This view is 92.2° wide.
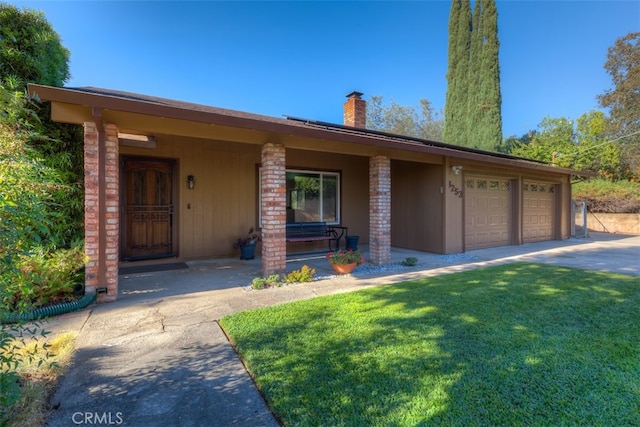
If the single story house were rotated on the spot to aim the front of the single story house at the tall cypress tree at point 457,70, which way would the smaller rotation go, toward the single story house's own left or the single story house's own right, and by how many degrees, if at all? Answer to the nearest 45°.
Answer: approximately 90° to the single story house's own left

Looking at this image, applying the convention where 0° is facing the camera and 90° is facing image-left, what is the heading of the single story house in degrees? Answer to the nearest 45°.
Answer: approximately 315°

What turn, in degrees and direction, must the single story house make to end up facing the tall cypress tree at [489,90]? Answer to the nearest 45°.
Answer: approximately 90° to its left

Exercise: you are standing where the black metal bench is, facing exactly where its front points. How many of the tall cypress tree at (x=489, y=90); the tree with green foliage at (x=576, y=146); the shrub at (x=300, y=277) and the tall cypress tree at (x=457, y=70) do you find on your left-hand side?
3

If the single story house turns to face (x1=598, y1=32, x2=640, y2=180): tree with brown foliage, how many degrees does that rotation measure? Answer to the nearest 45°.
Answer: approximately 90° to its left

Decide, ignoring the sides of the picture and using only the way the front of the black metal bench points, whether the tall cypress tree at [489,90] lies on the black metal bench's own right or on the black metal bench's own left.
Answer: on the black metal bench's own left

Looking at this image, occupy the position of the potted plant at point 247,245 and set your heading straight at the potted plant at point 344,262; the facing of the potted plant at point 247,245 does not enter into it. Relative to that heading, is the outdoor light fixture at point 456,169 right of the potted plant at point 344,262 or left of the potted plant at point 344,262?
left

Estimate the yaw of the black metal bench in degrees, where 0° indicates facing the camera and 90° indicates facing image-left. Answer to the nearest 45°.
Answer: approximately 315°

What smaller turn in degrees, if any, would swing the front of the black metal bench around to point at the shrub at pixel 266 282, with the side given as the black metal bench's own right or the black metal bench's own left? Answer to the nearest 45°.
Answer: approximately 45° to the black metal bench's own right

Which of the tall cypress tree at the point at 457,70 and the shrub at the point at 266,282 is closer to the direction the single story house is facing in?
the shrub

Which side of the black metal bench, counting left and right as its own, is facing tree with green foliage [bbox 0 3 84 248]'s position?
right

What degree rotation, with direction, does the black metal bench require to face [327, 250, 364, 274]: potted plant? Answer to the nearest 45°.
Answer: approximately 45° to its right

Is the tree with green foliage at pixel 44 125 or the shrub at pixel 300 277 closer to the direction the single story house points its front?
the shrub

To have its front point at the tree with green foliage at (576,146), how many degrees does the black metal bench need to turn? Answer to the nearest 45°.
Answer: approximately 90° to its left

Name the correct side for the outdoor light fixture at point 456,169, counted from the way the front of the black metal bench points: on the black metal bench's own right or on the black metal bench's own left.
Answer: on the black metal bench's own left
